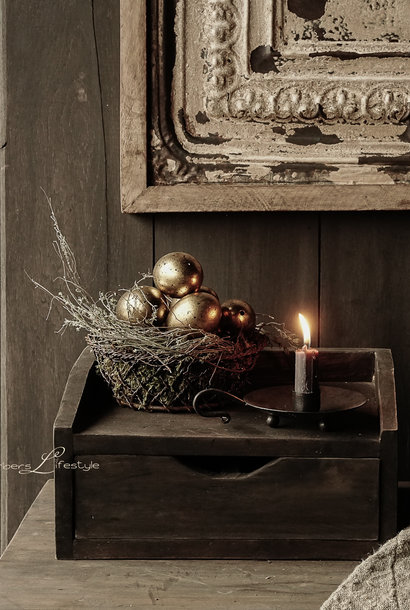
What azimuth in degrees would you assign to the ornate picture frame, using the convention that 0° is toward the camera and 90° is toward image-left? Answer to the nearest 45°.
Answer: approximately 0°
